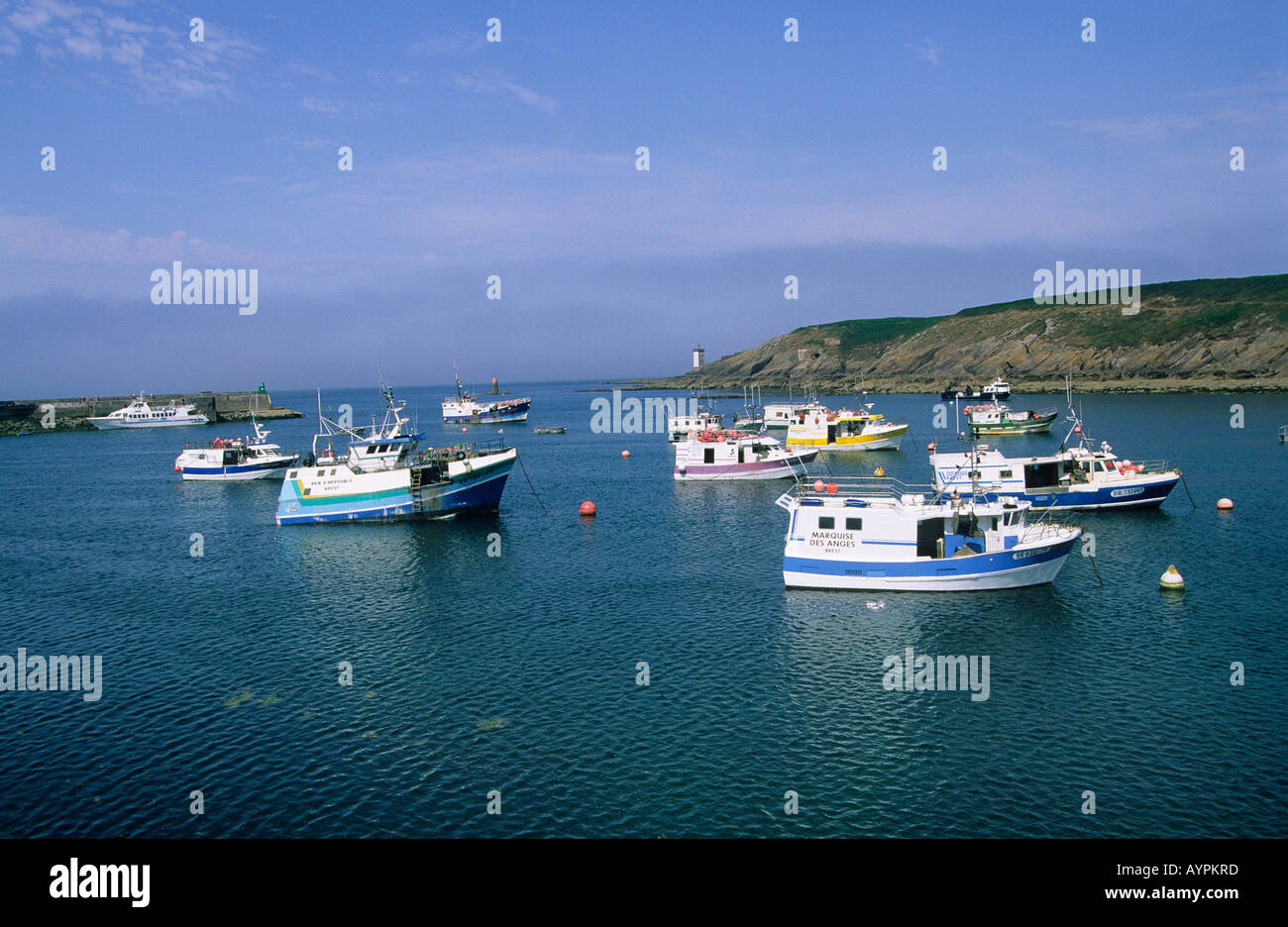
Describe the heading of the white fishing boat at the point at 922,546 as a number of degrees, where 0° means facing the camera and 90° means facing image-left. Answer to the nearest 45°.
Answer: approximately 270°
